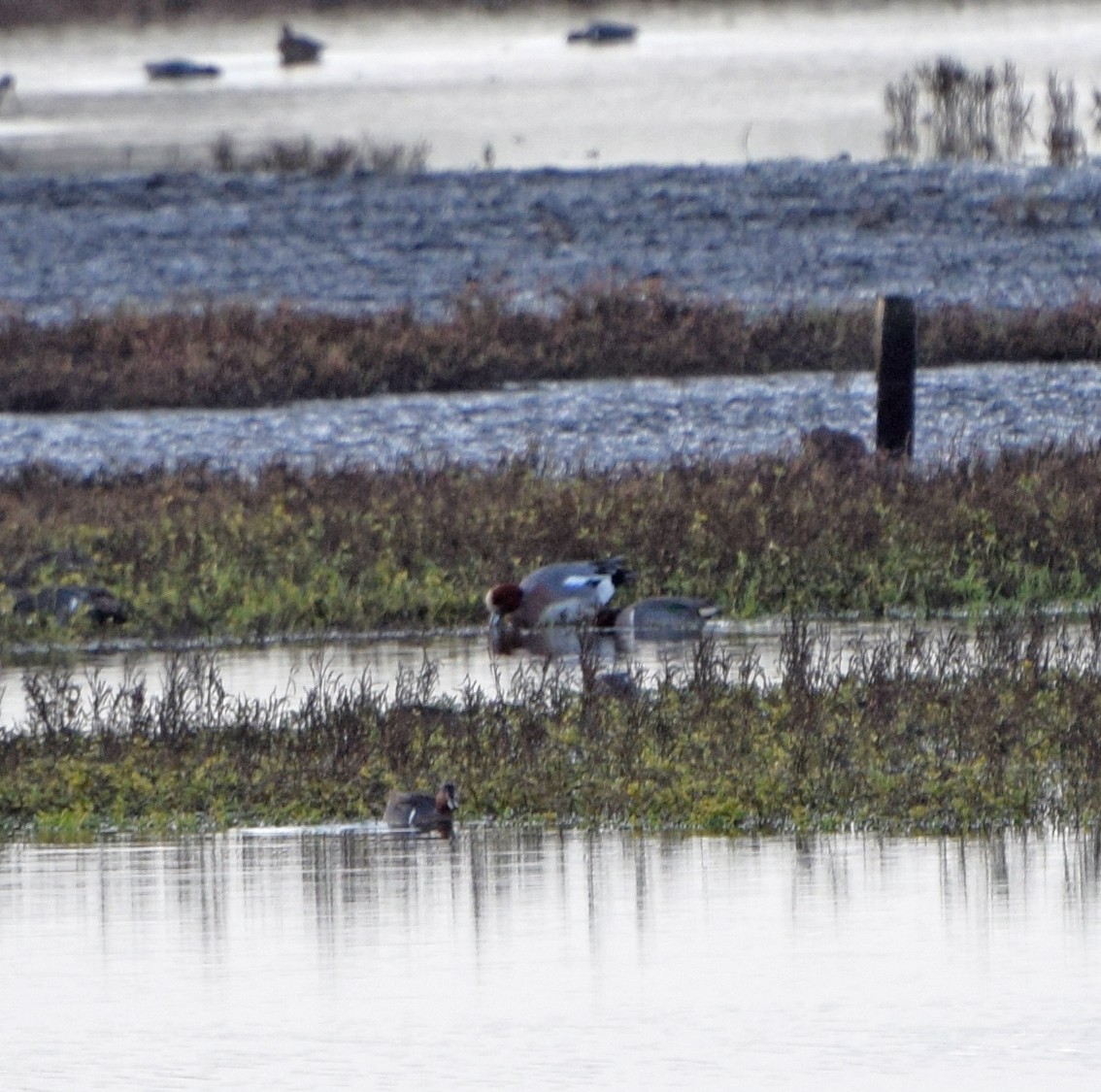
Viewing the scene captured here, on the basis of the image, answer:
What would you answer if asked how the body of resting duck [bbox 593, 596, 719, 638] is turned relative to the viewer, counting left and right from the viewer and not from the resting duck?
facing to the left of the viewer

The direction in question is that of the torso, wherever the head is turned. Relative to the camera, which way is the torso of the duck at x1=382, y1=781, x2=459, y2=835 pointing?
to the viewer's right

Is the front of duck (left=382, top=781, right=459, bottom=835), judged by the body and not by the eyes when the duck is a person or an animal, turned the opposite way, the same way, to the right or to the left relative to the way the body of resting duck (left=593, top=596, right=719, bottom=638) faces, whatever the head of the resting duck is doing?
the opposite way

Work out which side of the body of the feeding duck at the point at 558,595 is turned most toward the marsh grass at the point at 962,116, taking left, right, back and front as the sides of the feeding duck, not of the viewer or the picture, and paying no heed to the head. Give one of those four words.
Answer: right

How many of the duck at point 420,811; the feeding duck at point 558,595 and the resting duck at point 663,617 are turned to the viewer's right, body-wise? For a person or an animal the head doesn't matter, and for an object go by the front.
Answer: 1

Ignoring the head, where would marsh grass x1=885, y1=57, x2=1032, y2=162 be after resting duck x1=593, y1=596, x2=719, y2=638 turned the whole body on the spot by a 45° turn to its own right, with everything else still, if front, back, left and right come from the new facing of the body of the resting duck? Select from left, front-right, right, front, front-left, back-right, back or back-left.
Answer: front-right

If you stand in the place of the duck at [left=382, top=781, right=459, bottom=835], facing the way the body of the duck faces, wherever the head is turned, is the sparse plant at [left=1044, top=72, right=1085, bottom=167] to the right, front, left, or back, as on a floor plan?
left

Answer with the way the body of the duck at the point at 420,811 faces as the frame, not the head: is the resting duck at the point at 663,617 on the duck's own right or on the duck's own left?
on the duck's own left

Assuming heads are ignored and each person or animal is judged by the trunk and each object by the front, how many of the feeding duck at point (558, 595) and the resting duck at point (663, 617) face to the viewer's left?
2

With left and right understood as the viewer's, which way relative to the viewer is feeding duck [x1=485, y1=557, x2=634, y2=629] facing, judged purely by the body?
facing to the left of the viewer
